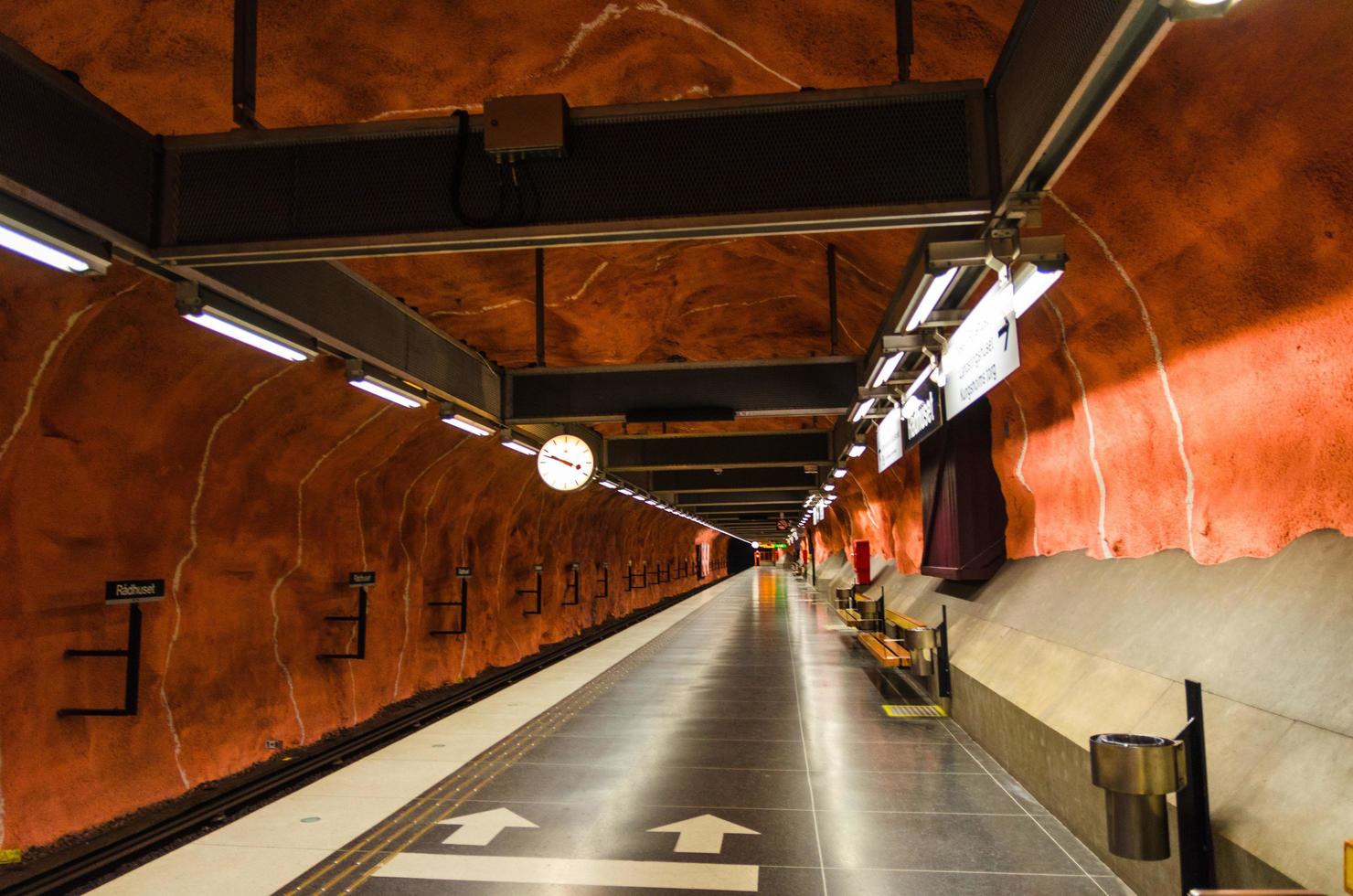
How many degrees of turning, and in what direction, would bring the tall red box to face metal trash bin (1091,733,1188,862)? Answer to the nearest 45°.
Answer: approximately 90° to its left

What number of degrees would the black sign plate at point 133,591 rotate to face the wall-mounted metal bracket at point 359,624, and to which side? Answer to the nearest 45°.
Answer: approximately 90° to its left

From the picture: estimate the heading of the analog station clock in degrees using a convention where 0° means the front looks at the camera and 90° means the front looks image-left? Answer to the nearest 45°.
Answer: approximately 0°

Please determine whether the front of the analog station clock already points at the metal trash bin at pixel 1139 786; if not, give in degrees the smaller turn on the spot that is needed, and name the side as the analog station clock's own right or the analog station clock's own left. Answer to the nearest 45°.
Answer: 0° — it already faces it

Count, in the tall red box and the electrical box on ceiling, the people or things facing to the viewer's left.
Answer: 1

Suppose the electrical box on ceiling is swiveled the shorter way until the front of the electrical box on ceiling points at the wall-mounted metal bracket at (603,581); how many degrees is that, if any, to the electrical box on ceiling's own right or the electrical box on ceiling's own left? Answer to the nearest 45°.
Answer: approximately 180°

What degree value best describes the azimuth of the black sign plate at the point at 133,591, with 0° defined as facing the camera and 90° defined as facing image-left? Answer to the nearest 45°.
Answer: approximately 315°

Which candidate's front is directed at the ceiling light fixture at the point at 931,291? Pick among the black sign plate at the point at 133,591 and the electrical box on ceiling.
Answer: the black sign plate

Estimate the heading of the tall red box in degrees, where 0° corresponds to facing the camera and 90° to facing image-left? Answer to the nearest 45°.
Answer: approximately 90°

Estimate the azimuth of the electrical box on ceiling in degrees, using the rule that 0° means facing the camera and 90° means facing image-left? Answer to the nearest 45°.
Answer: approximately 0°

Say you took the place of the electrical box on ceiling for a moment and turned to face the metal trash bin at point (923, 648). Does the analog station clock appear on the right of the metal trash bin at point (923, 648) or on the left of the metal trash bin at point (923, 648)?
left

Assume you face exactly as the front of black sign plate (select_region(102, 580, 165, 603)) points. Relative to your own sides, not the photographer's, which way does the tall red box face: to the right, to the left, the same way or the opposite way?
the opposite way

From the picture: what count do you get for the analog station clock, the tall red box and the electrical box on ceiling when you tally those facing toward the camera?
2

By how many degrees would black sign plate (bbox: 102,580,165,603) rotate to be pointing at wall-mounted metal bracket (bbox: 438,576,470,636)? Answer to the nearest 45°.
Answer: approximately 90° to its left
